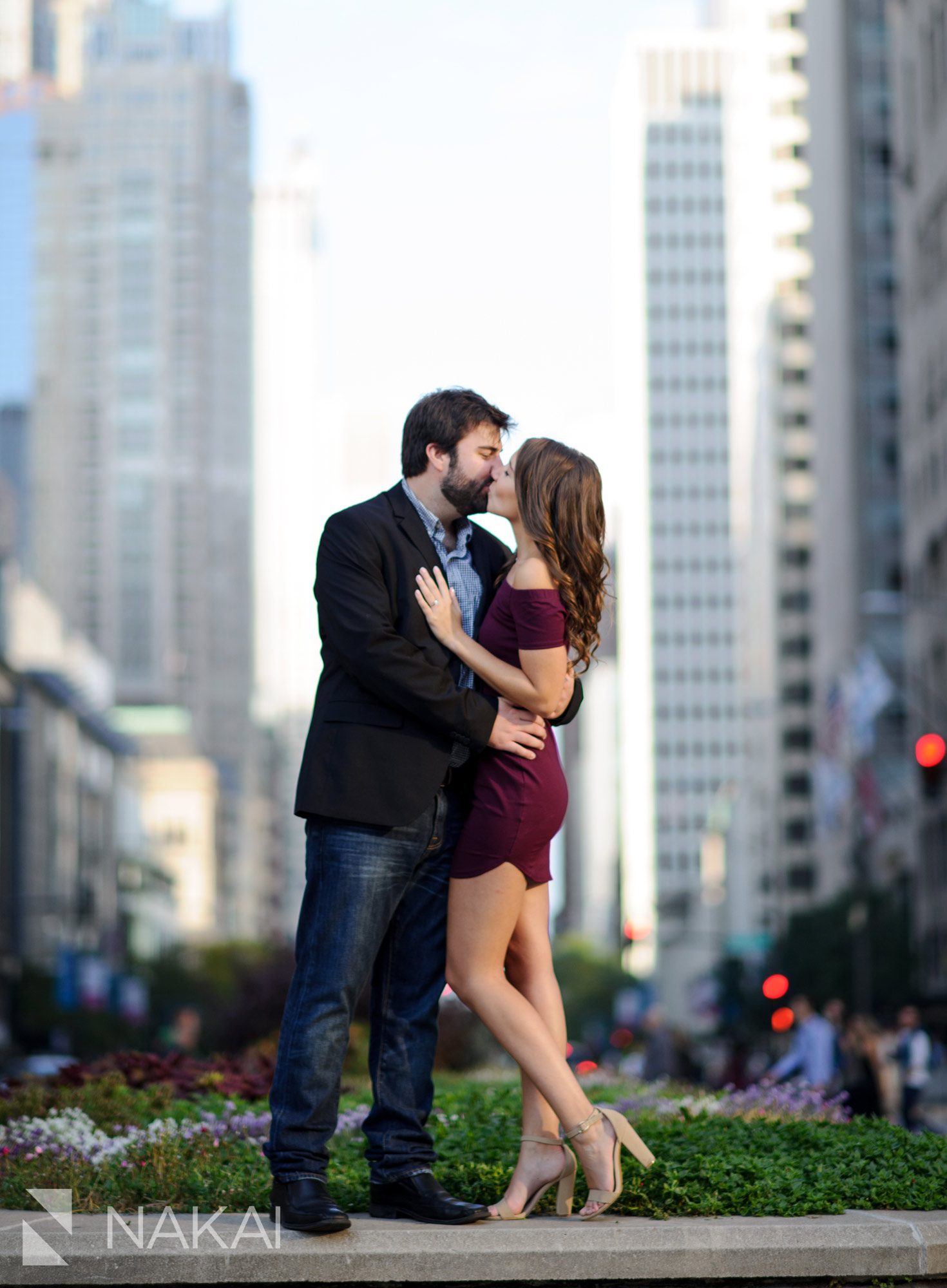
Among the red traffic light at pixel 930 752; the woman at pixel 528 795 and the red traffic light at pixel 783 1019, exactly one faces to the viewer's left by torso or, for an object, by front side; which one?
the woman

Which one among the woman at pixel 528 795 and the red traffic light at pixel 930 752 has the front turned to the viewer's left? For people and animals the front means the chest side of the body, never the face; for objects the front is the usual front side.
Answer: the woman

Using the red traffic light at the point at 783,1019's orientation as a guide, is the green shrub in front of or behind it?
in front

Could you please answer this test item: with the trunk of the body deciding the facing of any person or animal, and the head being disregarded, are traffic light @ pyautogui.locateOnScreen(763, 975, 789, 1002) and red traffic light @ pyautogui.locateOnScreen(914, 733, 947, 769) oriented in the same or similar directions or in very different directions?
same or similar directions

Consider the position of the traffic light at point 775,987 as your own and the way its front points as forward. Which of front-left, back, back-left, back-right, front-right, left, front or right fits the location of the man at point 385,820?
front

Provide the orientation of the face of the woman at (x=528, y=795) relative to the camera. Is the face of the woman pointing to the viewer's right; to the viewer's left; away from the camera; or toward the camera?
to the viewer's left

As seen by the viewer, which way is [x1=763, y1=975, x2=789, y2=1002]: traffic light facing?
toward the camera

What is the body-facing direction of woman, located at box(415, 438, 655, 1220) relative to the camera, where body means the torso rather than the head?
to the viewer's left

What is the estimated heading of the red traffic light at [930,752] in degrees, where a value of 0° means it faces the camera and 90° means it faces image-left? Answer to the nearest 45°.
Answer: approximately 0°

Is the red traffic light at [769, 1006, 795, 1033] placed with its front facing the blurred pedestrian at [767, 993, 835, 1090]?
yes

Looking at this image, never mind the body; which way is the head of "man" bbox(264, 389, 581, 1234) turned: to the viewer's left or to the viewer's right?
to the viewer's right

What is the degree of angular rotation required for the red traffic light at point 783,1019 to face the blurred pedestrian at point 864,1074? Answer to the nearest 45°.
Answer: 0° — it already faces them

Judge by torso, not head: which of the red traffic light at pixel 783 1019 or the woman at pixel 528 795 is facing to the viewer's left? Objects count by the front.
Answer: the woman

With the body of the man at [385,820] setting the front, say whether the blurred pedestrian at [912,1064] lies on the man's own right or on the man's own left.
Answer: on the man's own left

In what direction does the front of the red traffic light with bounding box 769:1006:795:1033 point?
toward the camera

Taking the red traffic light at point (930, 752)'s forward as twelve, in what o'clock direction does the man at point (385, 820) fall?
The man is roughly at 12 o'clock from the red traffic light.
